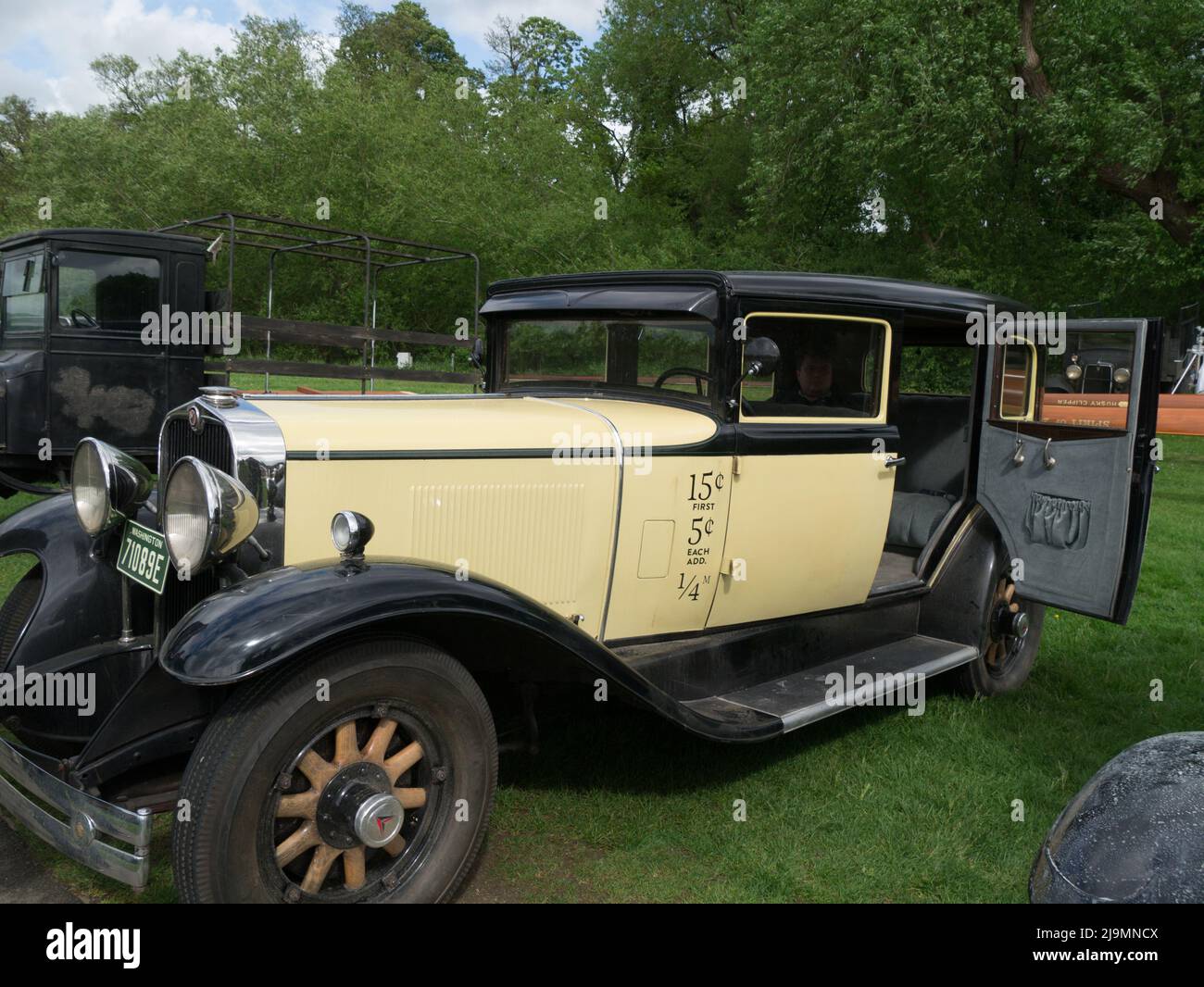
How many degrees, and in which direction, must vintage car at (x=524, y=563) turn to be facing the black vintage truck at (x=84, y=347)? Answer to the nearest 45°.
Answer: approximately 90° to its right

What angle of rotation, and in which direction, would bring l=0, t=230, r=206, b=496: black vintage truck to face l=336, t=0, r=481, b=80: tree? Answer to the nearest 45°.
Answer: approximately 135° to its right

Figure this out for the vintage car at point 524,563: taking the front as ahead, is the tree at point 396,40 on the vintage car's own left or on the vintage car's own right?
on the vintage car's own right

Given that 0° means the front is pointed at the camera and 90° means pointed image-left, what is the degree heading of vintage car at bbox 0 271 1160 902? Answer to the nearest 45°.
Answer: approximately 45°

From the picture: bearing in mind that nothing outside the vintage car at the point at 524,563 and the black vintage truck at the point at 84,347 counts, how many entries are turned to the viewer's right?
0
